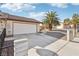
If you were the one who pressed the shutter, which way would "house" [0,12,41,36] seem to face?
facing the viewer and to the right of the viewer

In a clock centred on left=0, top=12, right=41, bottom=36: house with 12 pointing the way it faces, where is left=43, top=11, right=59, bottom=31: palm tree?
The palm tree is roughly at 10 o'clock from the house.
